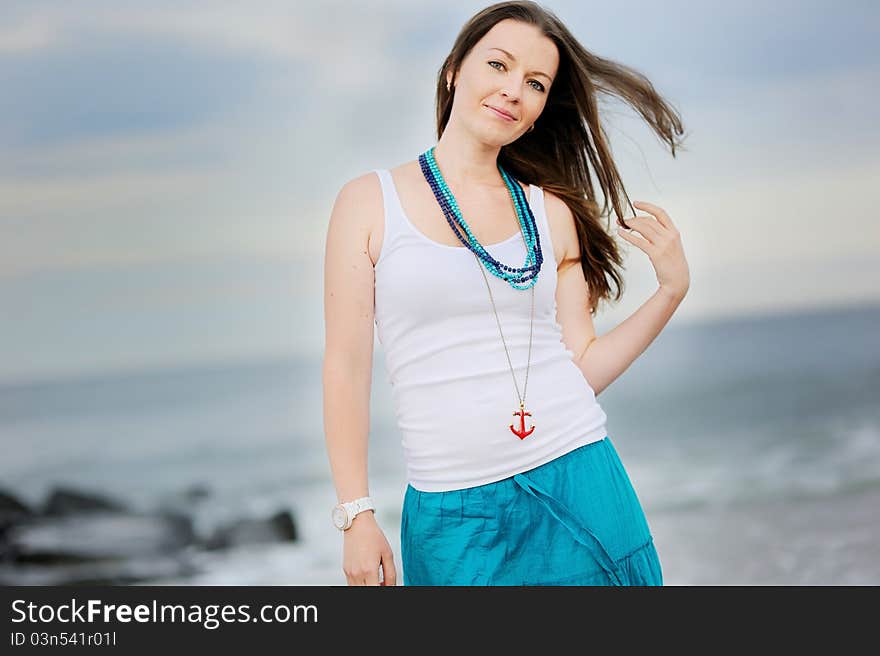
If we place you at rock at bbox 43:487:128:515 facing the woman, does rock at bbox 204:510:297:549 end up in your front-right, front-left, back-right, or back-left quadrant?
front-left

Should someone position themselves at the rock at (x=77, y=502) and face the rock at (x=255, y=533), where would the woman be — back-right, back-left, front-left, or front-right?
front-right

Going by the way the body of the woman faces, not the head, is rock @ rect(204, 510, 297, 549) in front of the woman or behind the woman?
behind

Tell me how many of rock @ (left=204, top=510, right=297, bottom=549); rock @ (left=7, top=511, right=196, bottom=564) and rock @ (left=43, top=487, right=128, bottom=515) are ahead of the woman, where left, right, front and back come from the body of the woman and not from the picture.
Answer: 0

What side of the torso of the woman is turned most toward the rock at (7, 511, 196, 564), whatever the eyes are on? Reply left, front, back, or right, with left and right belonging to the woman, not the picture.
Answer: back

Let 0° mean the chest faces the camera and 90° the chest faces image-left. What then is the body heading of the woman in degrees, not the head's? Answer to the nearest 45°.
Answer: approximately 315°

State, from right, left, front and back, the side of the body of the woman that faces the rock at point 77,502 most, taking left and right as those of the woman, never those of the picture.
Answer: back
